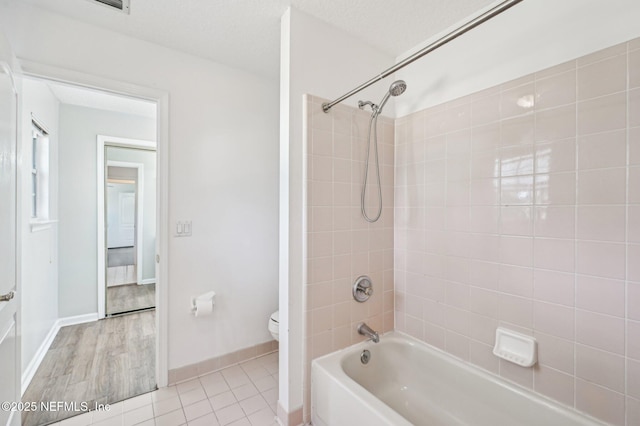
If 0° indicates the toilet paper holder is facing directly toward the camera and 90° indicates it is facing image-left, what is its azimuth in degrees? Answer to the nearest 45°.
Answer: approximately 315°

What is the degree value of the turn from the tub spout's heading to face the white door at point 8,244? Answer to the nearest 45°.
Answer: approximately 90° to its right

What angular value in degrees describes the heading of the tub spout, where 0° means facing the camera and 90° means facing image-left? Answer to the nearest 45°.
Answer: approximately 315°

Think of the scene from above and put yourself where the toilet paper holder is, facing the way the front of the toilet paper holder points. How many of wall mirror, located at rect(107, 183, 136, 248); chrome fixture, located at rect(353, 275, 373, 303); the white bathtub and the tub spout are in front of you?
3

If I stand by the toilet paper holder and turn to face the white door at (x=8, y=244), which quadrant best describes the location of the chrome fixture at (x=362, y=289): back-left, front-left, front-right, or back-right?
back-left

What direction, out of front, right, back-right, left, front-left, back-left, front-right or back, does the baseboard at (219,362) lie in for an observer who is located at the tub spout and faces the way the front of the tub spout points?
back-right

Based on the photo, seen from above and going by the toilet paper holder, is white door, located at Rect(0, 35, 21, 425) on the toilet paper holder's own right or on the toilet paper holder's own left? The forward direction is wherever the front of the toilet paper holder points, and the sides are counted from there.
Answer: on the toilet paper holder's own right
